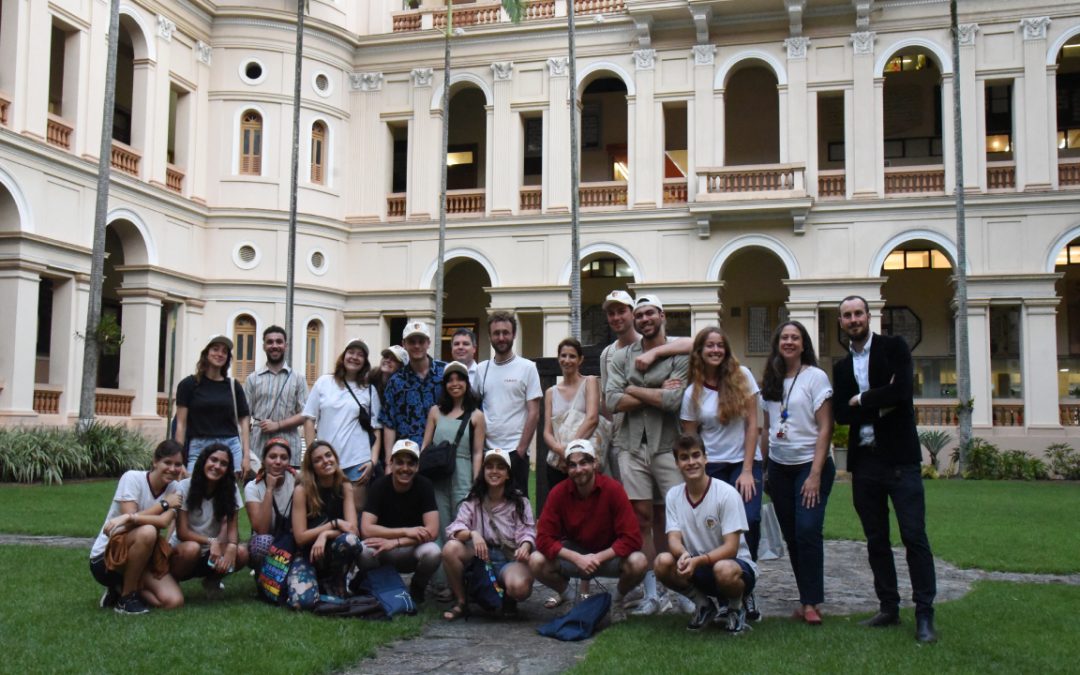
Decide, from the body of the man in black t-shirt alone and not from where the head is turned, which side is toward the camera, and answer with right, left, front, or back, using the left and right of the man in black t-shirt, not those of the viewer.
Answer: front

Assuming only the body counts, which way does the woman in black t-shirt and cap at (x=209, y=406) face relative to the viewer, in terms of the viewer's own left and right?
facing the viewer

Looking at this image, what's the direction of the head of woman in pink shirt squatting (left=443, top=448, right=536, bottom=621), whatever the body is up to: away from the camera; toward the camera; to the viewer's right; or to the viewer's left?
toward the camera

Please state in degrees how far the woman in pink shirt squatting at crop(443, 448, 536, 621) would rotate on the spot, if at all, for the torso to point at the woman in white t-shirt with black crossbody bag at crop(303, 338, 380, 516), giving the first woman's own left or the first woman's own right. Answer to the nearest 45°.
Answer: approximately 135° to the first woman's own right

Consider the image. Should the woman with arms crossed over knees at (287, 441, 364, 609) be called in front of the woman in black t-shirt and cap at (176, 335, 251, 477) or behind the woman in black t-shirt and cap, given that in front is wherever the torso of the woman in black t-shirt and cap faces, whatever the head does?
in front

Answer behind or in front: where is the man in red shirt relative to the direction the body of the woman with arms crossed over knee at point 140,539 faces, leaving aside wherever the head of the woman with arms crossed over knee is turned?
in front

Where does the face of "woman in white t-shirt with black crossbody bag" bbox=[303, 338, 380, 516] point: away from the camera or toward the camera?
toward the camera

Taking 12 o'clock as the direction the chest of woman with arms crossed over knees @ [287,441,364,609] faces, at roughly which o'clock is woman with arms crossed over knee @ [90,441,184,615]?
woman with arms crossed over knee @ [90,441,184,615] is roughly at 3 o'clock from woman with arms crossed over knees @ [287,441,364,609].

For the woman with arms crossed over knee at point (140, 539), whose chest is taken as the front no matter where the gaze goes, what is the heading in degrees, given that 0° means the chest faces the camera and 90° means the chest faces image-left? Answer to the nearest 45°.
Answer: approximately 315°

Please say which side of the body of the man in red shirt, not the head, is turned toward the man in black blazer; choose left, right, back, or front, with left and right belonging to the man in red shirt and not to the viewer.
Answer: left

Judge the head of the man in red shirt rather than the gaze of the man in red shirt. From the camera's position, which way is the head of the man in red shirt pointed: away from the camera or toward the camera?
toward the camera

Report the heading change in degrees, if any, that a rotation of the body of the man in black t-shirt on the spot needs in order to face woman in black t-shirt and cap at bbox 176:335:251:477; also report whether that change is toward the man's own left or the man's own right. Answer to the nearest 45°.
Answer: approximately 135° to the man's own right

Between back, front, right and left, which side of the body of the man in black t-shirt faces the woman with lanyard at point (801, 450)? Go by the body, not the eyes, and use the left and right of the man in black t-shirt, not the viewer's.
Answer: left

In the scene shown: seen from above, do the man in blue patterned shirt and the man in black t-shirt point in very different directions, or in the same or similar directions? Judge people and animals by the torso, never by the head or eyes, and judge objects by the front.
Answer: same or similar directions

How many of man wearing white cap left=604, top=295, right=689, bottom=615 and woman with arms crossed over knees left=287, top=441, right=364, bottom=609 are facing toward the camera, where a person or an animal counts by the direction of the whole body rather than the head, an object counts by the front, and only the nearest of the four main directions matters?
2
